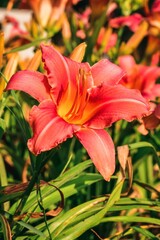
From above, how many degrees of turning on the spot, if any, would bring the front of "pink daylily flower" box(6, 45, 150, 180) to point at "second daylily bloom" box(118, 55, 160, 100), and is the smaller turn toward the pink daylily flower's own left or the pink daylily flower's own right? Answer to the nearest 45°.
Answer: approximately 180°

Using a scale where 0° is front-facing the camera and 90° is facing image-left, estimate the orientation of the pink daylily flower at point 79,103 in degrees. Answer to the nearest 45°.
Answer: approximately 0°
